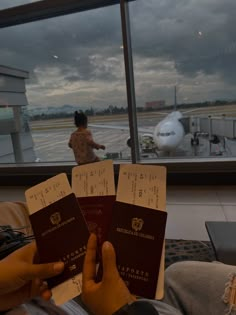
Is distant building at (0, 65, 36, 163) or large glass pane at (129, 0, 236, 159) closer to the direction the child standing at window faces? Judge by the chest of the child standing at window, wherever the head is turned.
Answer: the large glass pane

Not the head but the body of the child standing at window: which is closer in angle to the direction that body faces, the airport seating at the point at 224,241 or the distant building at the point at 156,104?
the distant building

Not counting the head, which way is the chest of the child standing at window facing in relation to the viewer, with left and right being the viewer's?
facing away from the viewer and to the right of the viewer

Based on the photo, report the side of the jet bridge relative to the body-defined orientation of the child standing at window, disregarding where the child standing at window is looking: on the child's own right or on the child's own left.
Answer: on the child's own right

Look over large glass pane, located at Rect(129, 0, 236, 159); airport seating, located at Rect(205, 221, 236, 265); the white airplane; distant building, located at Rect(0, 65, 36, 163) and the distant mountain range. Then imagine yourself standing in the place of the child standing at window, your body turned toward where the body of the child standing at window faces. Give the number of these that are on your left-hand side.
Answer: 2

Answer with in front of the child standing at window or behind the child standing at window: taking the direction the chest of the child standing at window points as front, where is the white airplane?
in front

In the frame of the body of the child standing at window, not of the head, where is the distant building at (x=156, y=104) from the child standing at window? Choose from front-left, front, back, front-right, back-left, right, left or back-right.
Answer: front-right

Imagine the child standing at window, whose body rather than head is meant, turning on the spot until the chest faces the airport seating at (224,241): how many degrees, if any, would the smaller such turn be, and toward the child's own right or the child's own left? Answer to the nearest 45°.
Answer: approximately 135° to the child's own right

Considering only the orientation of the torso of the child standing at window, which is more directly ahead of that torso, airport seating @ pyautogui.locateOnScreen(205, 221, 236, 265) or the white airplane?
the white airplane

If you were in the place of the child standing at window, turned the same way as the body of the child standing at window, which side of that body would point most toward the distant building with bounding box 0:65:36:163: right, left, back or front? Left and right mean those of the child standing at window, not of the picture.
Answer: left

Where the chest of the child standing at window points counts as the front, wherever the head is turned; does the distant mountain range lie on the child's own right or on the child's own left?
on the child's own left
